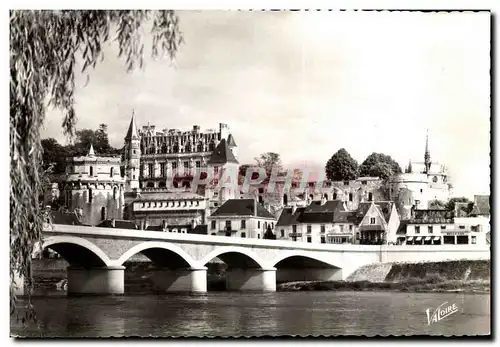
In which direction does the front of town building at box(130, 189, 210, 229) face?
toward the camera
